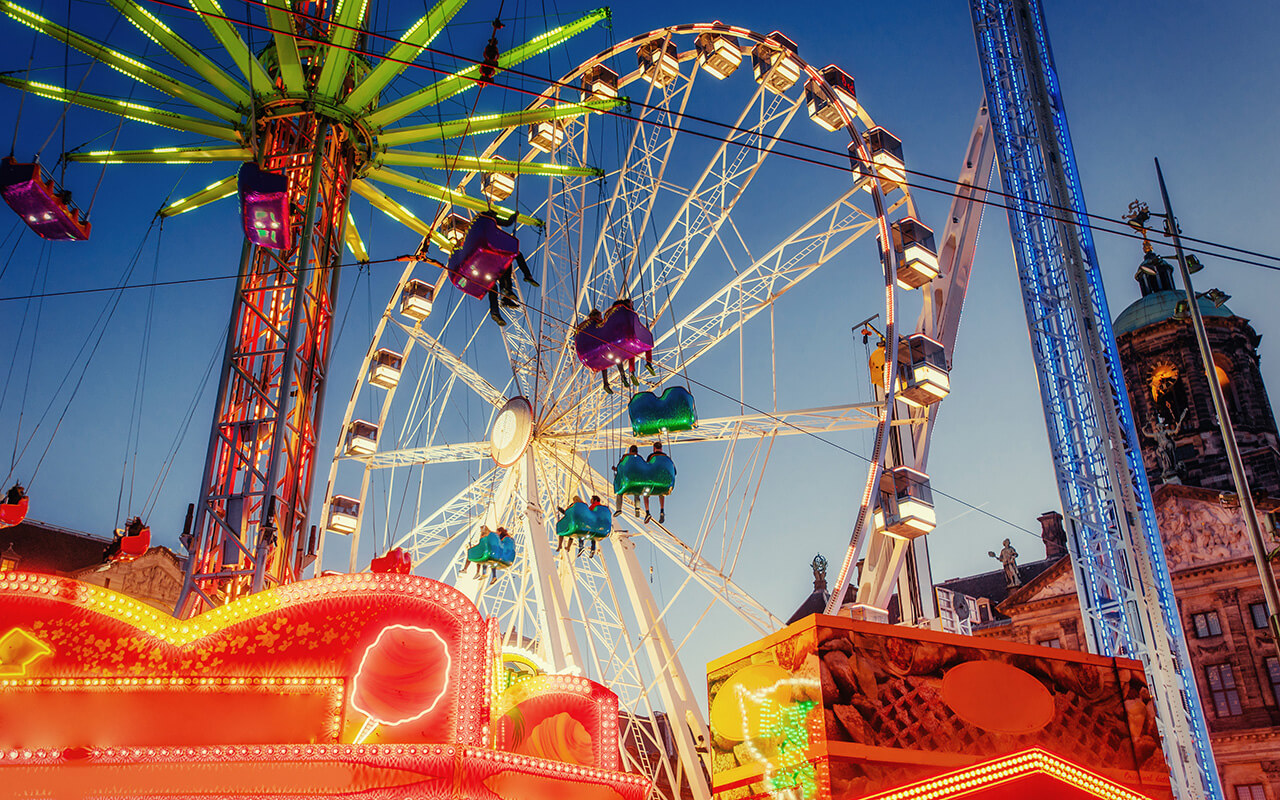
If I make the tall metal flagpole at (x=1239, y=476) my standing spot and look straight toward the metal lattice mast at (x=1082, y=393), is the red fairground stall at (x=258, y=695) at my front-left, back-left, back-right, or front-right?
front-left

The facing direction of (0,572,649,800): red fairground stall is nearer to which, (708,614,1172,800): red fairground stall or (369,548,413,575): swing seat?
the red fairground stall

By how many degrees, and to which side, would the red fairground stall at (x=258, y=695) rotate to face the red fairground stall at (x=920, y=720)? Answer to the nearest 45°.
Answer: approximately 90° to its left

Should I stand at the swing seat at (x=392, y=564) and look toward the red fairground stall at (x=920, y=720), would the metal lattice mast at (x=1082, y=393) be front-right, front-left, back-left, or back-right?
front-left

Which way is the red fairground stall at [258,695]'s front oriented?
toward the camera

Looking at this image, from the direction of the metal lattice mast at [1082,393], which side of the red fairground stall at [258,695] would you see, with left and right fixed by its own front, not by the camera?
left

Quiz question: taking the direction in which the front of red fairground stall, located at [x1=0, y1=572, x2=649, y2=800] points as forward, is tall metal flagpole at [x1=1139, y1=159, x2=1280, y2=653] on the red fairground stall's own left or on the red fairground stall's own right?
on the red fairground stall's own left

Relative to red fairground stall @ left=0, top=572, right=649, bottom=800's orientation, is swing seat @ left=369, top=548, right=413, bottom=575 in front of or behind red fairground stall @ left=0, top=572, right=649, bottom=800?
behind
